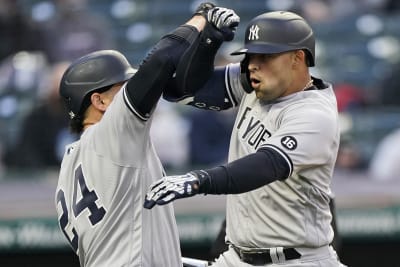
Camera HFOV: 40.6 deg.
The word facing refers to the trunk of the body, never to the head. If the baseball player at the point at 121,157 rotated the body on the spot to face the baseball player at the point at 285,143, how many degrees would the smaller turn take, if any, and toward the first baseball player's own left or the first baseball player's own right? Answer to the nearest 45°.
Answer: approximately 45° to the first baseball player's own right

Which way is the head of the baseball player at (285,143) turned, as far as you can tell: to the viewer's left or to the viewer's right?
to the viewer's left

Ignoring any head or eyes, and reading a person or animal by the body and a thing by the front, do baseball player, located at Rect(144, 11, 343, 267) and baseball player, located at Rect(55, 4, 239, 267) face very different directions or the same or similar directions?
very different directions

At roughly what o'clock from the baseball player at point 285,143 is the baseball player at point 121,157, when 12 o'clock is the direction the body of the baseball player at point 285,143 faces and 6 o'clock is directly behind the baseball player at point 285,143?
the baseball player at point 121,157 is roughly at 1 o'clock from the baseball player at point 285,143.

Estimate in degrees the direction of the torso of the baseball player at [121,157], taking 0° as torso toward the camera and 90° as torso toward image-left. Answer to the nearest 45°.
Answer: approximately 225°

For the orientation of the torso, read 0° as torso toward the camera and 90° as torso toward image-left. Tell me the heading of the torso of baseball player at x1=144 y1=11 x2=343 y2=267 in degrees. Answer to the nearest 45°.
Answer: approximately 45°
